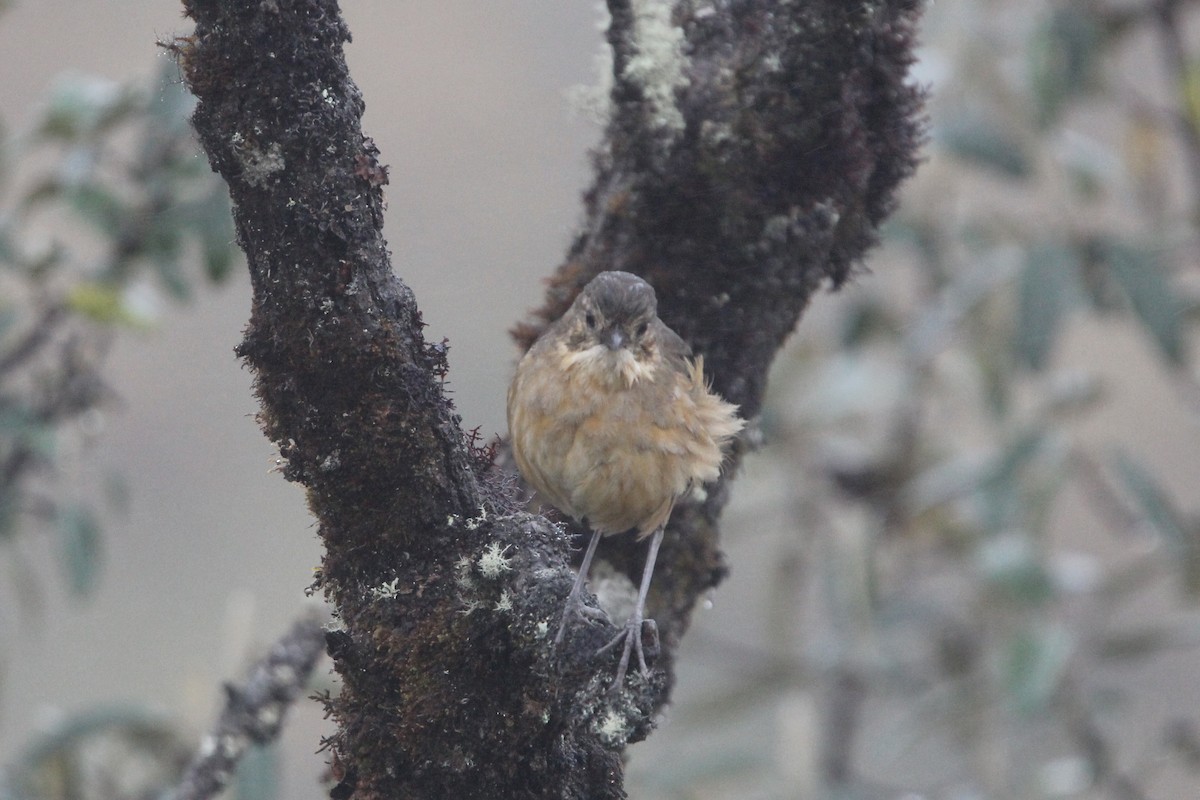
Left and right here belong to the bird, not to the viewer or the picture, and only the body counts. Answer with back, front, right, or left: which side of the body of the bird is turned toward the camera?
front
